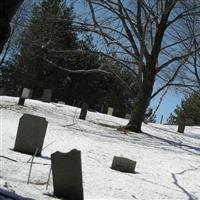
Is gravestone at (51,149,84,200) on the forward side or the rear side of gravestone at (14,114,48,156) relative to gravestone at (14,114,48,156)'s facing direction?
on the forward side

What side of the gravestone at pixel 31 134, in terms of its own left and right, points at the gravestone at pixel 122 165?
left

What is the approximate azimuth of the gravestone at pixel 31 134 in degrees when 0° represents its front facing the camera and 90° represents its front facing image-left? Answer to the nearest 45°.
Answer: approximately 0°
